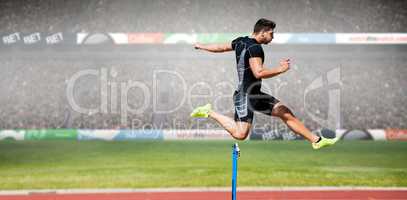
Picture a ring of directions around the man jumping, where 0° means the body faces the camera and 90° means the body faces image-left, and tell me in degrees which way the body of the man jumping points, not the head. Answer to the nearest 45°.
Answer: approximately 270°

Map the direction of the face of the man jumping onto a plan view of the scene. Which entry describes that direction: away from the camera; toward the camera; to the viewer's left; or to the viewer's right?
to the viewer's right
